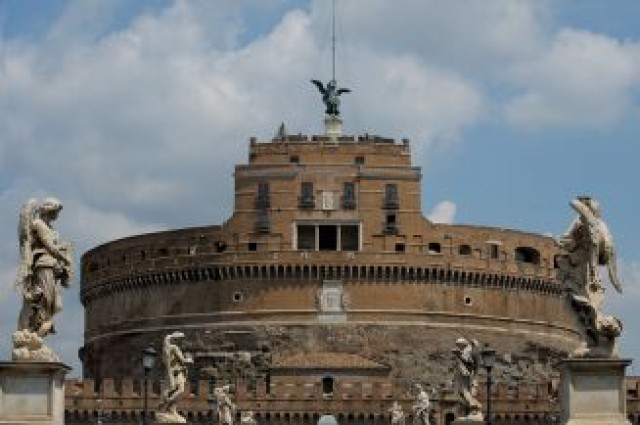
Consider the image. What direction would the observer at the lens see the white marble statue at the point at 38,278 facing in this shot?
facing to the right of the viewer

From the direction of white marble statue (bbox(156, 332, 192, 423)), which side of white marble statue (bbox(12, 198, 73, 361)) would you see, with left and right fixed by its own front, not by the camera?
left

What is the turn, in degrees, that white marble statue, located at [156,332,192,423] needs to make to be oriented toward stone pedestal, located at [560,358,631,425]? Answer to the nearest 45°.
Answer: approximately 45° to its right

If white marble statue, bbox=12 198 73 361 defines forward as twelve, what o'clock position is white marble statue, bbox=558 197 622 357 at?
white marble statue, bbox=558 197 622 357 is roughly at 12 o'clock from white marble statue, bbox=12 198 73 361.

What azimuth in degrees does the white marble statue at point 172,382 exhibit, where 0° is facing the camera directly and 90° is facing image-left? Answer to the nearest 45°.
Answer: approximately 270°

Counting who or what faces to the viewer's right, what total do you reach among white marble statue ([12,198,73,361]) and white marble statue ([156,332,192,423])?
2

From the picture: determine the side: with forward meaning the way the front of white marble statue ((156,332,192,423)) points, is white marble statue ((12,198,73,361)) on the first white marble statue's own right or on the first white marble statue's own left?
on the first white marble statue's own right
